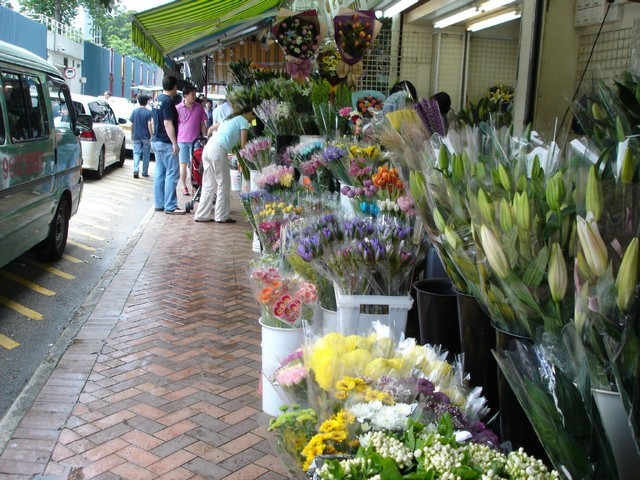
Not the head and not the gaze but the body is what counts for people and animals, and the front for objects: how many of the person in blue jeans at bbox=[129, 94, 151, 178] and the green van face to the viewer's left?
0

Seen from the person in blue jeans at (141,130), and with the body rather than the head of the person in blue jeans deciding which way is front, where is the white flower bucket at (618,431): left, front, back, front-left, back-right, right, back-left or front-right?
back

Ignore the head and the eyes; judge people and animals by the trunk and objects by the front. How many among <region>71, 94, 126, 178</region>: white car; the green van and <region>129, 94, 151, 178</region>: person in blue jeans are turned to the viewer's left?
0

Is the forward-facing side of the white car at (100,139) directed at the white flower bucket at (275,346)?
no

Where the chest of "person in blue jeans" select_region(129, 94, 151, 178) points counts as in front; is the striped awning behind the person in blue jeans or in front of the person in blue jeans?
behind

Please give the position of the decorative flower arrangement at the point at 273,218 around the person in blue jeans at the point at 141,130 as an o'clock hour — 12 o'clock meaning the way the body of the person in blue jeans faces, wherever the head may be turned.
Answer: The decorative flower arrangement is roughly at 6 o'clock from the person in blue jeans.

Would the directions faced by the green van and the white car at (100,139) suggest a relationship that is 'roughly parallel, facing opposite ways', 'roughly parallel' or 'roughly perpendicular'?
roughly parallel

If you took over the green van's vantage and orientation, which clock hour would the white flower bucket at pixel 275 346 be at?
The white flower bucket is roughly at 4 o'clock from the green van.

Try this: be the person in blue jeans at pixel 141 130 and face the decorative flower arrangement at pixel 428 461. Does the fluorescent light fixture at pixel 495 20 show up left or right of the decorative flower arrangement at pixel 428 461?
left

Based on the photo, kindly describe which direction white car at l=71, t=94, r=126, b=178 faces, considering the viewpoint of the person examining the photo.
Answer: facing away from the viewer and to the right of the viewer

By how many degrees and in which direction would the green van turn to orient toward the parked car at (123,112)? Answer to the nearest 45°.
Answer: approximately 45° to its left

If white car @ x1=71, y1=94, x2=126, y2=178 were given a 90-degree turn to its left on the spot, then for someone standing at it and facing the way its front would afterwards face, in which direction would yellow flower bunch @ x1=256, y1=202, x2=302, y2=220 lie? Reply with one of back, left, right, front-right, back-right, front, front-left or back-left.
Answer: back-left

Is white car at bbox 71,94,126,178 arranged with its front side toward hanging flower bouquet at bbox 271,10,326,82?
no

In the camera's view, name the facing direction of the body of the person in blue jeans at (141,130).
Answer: away from the camera

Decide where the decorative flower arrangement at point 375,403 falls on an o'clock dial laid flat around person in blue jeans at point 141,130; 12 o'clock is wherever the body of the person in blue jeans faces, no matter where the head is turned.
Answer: The decorative flower arrangement is roughly at 6 o'clock from the person in blue jeans.

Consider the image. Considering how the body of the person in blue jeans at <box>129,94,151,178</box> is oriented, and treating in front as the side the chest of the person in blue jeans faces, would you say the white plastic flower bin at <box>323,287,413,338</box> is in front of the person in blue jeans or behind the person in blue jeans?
behind

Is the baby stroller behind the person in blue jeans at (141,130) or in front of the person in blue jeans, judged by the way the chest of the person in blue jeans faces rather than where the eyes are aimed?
behind

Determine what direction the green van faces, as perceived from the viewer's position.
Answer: facing away from the viewer and to the right of the viewer
